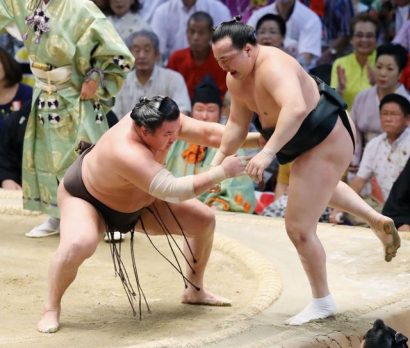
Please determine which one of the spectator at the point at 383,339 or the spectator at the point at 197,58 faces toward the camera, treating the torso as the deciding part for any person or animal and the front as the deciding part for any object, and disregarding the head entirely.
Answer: the spectator at the point at 197,58

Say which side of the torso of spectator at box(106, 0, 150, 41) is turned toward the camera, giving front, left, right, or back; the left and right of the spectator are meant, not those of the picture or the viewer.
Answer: front

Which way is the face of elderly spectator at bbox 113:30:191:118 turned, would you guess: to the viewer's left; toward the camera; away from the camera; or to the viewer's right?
toward the camera

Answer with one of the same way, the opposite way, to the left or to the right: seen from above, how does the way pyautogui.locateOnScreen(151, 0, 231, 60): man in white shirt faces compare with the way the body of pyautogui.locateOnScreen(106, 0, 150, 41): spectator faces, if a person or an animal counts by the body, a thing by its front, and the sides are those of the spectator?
the same way

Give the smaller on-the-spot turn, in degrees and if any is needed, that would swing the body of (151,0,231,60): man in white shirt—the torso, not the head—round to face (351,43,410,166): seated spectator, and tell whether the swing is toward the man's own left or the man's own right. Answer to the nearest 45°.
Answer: approximately 45° to the man's own left

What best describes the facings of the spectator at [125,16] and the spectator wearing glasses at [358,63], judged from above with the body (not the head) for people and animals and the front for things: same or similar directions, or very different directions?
same or similar directions

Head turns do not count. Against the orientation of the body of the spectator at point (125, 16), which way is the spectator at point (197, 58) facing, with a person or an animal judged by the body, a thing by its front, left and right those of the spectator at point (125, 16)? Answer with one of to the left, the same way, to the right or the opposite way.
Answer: the same way

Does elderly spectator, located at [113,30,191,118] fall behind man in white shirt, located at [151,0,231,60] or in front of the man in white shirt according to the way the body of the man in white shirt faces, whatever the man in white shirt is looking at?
in front

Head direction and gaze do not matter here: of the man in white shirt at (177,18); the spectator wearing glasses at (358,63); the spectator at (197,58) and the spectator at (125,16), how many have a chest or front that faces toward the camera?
4

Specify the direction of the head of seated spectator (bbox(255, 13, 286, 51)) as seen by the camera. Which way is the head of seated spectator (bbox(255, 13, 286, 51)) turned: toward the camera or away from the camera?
toward the camera

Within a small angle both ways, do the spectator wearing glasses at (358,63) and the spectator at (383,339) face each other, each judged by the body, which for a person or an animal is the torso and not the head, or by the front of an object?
yes

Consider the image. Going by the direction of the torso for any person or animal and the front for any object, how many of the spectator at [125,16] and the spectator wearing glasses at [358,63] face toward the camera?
2

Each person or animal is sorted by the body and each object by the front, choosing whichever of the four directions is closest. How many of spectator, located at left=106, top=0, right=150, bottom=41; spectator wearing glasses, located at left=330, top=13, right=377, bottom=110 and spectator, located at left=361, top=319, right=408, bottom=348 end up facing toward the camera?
2

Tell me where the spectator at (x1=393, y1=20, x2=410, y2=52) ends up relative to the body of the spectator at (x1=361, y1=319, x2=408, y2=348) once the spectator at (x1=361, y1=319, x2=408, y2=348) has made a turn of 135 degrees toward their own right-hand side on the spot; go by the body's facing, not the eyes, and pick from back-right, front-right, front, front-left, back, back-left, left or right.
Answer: back-left

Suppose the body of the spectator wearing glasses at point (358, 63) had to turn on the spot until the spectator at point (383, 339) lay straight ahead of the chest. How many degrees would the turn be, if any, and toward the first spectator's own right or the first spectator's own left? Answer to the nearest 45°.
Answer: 0° — they already face them

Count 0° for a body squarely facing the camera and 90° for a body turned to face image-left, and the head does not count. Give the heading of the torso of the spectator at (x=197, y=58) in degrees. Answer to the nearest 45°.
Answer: approximately 0°

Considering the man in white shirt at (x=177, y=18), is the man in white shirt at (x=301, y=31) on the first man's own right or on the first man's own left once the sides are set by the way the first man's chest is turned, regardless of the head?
on the first man's own left

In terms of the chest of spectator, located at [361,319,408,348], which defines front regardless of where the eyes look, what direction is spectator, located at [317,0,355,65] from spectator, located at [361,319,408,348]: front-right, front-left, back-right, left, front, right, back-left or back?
front
